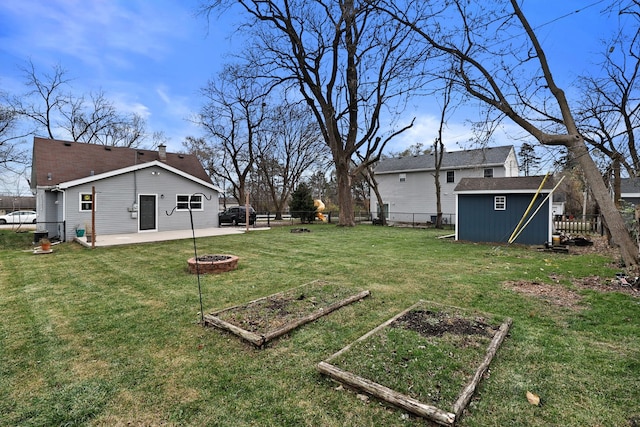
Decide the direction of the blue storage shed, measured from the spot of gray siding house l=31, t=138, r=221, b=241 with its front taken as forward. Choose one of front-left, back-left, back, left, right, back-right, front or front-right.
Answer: back-right

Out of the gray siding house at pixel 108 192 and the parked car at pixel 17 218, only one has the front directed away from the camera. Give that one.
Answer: the gray siding house

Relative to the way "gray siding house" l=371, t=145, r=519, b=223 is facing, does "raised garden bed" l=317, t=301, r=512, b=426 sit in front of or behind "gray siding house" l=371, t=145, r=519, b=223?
behind

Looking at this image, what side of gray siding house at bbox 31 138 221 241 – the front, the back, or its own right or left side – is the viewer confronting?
back

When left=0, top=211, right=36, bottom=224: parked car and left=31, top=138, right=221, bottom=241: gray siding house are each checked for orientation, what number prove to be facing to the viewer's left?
1

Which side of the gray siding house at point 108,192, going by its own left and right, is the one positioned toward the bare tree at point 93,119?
front

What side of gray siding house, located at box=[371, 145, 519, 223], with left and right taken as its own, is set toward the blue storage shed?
back

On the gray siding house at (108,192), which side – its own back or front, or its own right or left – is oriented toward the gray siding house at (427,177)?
right

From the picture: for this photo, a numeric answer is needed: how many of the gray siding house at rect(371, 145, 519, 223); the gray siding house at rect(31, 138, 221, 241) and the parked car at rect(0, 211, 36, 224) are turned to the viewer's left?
1

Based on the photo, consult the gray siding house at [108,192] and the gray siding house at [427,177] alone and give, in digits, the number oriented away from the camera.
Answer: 2

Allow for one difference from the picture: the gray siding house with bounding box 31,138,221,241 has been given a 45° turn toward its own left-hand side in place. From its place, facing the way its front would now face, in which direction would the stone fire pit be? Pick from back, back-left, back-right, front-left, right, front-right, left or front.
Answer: back-left

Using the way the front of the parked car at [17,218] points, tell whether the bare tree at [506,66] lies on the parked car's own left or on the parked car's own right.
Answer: on the parked car's own left

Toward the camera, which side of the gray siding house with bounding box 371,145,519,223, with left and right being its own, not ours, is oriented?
back

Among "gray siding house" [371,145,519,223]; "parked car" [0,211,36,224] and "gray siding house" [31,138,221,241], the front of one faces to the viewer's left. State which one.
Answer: the parked car

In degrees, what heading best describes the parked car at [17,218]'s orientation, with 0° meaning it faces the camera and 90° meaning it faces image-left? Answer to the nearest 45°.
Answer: approximately 90°
